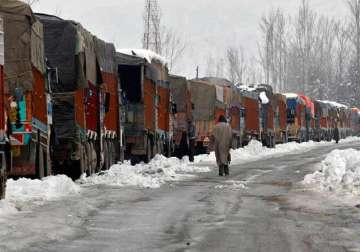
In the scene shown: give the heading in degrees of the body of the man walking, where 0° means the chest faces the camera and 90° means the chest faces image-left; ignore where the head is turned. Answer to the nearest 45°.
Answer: approximately 180°

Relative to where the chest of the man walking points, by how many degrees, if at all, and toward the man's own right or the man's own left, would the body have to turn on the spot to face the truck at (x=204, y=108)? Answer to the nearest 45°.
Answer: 0° — they already face it

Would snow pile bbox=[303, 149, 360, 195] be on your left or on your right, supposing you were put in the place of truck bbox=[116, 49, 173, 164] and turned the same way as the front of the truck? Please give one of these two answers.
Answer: on your right

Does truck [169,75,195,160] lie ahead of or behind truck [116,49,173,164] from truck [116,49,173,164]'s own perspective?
ahead

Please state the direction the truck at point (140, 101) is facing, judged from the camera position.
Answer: facing away from the viewer and to the right of the viewer

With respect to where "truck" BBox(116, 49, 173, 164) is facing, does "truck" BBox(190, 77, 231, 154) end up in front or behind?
in front

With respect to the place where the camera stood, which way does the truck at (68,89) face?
facing away from the viewer and to the right of the viewer

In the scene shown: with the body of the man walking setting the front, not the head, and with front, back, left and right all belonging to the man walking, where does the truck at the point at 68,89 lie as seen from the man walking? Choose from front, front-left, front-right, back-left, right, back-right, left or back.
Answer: back-left

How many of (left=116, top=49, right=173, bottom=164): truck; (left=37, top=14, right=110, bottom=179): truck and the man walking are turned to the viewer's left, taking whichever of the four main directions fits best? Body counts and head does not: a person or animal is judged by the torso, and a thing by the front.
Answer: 0

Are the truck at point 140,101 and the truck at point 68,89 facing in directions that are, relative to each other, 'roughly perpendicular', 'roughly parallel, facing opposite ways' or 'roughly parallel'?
roughly parallel

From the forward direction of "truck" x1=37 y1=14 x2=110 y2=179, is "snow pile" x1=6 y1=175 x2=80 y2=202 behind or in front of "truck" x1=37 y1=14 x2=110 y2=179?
behind

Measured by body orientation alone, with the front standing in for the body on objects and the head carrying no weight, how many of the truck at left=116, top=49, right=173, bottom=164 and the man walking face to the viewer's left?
0

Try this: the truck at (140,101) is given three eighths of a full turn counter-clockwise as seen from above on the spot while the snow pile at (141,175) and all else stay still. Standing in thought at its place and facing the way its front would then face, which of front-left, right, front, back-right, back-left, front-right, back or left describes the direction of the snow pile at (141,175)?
left

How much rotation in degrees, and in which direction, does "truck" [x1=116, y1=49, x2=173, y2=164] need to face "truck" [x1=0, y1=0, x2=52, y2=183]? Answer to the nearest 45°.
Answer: approximately 135° to its right
